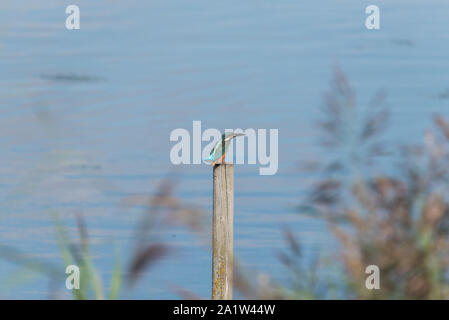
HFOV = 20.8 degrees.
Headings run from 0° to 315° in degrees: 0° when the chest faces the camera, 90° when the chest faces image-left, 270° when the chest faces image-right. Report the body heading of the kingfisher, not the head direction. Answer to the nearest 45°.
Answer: approximately 270°
